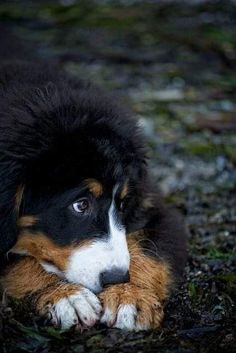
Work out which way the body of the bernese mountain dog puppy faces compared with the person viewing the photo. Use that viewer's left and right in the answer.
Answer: facing the viewer and to the right of the viewer
